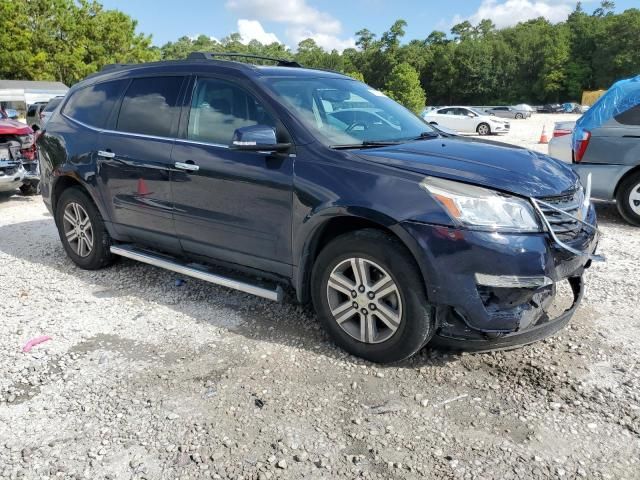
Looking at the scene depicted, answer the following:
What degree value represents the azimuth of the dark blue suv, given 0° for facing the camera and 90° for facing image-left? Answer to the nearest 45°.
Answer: approximately 315°

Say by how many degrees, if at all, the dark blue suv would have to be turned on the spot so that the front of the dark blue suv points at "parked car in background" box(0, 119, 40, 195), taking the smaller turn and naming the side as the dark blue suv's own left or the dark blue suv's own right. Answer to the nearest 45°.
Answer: approximately 180°

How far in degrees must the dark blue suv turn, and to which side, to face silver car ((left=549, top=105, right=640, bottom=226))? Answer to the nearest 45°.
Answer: approximately 90° to its left

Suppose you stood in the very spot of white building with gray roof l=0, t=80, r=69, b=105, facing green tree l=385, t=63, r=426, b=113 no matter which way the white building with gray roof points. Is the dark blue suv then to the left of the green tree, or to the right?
right

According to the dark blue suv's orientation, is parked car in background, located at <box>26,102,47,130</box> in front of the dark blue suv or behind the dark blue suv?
behind

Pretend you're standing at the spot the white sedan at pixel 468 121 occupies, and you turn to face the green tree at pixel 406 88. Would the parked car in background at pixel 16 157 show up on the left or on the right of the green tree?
left

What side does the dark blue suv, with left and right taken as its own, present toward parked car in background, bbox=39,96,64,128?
back

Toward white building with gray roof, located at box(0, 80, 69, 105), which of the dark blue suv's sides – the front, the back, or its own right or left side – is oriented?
back
